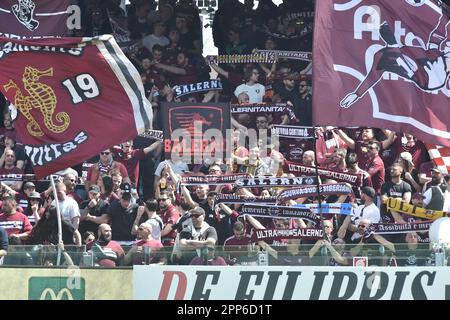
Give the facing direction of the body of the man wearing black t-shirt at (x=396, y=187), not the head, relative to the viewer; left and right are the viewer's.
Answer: facing the viewer

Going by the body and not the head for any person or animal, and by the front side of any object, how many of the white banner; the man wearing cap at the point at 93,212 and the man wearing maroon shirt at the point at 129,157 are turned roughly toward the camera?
3

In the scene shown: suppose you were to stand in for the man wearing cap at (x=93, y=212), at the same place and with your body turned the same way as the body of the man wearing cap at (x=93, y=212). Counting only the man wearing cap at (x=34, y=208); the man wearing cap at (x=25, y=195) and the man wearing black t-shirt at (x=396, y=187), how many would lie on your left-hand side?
1

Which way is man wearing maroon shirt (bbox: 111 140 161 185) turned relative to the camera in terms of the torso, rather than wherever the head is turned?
toward the camera

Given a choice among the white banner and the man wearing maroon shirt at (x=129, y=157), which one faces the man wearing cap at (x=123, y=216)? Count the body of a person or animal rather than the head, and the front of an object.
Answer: the man wearing maroon shirt at (x=129, y=157)

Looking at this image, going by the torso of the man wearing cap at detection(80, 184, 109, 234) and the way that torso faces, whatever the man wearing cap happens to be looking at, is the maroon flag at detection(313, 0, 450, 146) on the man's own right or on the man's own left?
on the man's own left

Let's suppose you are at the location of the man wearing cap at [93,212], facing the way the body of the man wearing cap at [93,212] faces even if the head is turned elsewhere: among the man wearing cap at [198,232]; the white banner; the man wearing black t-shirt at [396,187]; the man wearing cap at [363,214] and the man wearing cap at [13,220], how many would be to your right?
1

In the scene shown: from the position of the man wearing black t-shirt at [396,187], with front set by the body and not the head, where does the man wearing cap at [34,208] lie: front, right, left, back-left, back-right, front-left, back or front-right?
right
